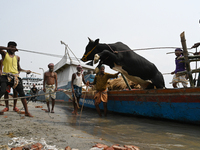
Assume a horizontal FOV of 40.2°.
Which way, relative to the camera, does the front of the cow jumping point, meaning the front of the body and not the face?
to the viewer's left

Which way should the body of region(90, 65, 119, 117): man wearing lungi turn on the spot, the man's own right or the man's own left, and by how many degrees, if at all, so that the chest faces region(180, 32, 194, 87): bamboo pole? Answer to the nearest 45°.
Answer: approximately 45° to the man's own left

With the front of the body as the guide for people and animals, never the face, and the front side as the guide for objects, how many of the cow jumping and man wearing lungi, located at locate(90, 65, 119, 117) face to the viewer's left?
1

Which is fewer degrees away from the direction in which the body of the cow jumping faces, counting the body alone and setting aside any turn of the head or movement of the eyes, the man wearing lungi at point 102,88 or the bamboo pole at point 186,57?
the man wearing lungi
